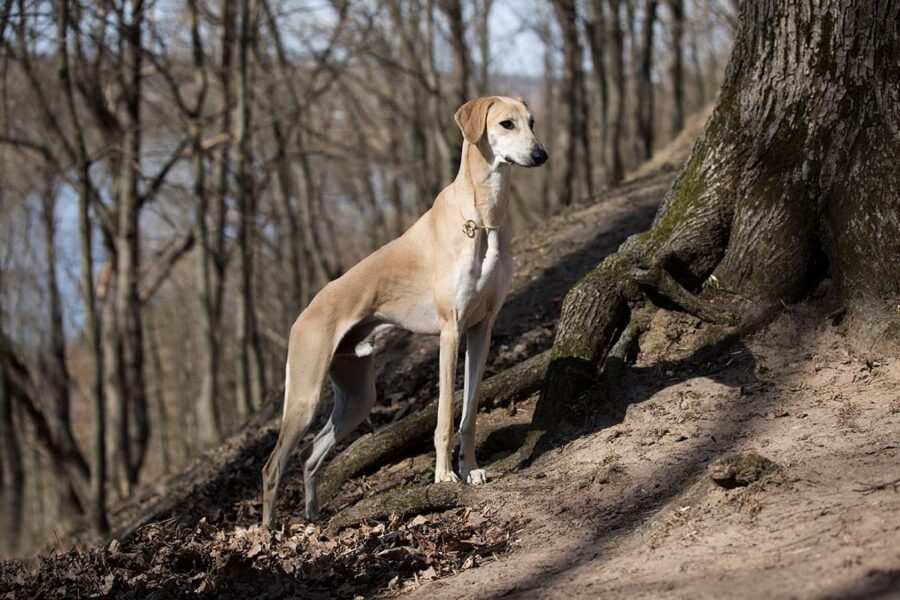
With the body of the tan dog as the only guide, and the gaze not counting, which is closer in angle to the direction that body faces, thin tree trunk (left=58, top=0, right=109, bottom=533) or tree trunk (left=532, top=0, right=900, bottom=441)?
the tree trunk

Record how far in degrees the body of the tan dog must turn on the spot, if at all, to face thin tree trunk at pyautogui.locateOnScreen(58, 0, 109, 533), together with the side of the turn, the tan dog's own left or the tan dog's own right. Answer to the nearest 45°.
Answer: approximately 180°

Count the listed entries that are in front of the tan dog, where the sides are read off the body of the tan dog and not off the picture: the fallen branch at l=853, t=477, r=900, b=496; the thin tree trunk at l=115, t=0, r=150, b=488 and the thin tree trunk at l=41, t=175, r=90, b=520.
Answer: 1

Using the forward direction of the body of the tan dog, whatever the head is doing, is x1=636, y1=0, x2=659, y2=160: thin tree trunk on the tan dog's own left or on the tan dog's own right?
on the tan dog's own left

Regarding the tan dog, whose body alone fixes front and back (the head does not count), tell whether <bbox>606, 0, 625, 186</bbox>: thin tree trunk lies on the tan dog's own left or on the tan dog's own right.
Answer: on the tan dog's own left

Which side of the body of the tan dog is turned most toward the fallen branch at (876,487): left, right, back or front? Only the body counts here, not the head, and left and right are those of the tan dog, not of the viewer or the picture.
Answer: front

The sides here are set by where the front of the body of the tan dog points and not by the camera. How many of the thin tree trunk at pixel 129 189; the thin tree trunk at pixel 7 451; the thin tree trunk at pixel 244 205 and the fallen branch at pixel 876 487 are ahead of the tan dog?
1

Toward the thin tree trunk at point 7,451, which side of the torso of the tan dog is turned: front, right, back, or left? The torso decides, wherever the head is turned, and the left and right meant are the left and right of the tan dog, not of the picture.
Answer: back

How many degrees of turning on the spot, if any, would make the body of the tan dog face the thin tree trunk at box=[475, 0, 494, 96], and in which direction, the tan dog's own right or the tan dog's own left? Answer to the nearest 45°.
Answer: approximately 135° to the tan dog's own left

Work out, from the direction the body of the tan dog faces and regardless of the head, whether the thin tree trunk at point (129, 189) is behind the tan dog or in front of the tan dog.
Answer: behind

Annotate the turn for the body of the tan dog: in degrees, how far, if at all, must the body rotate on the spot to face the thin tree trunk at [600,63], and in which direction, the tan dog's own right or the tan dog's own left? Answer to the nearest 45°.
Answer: approximately 135° to the tan dog's own left

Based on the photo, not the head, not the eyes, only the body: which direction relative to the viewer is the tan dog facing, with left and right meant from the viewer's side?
facing the viewer and to the right of the viewer
